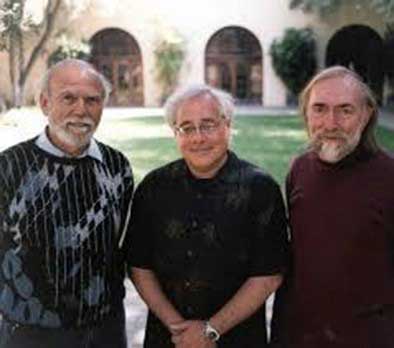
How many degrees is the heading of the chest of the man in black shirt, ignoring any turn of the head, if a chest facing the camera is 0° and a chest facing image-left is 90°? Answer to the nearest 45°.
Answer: approximately 0°

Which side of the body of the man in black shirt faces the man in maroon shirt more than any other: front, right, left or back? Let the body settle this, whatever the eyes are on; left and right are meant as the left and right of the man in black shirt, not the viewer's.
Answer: left

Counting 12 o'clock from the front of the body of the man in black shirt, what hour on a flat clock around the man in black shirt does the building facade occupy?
The building facade is roughly at 6 o'clock from the man in black shirt.

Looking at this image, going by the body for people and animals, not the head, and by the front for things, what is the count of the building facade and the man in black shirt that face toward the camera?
2

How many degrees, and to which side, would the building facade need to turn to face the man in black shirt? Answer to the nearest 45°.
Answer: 0° — it already faces them

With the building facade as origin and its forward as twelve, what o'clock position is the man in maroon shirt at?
The man in maroon shirt is roughly at 12 o'clock from the building facade.

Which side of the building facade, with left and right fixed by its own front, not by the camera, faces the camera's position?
front

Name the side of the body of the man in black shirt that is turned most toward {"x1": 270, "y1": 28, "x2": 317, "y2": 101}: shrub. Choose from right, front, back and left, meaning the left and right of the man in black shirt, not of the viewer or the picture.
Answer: back

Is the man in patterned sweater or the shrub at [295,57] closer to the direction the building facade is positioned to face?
the man in patterned sweater

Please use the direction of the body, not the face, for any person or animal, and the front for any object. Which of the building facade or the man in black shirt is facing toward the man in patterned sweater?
the building facade

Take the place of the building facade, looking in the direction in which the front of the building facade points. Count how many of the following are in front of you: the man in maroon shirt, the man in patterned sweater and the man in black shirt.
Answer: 3

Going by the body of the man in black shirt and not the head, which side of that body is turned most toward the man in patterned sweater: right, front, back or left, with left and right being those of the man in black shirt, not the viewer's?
right
